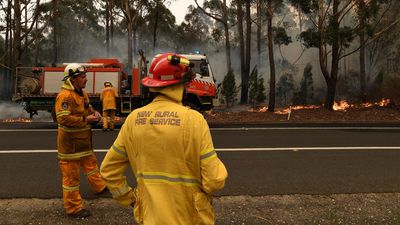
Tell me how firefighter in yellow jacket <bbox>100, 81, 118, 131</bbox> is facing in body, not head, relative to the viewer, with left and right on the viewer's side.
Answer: facing away from the viewer

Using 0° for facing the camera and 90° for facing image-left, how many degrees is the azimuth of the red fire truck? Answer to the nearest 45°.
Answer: approximately 270°

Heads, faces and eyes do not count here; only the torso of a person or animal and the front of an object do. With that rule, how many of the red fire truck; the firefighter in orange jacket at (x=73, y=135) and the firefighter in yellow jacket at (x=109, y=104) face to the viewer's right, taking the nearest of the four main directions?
2

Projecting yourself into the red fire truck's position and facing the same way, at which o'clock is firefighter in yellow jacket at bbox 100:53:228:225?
The firefighter in yellow jacket is roughly at 3 o'clock from the red fire truck.

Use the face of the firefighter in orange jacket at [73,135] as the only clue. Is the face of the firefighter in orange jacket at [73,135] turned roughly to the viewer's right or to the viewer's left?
to the viewer's right

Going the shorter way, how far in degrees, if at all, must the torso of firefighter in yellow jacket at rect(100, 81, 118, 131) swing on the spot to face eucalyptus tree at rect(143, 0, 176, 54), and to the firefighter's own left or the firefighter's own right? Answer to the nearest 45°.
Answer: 0° — they already face it

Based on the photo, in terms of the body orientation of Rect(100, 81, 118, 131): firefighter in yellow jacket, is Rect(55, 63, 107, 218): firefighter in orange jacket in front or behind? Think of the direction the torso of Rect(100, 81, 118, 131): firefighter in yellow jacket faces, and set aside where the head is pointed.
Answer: behind

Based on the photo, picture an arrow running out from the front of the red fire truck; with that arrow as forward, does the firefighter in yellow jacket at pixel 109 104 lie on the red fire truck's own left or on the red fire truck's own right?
on the red fire truck's own right

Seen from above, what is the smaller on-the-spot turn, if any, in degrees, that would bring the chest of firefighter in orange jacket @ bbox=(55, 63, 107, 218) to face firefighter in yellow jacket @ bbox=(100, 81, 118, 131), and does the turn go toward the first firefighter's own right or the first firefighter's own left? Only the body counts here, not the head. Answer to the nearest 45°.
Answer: approximately 90° to the first firefighter's own left

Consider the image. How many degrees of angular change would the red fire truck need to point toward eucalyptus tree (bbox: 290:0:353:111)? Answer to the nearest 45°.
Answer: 0° — it already faces it

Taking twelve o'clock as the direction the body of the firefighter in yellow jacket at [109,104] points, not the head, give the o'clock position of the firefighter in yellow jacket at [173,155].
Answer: the firefighter in yellow jacket at [173,155] is roughly at 6 o'clock from the firefighter in yellow jacket at [109,104].

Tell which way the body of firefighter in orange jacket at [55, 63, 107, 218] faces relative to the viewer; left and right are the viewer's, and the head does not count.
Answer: facing to the right of the viewer

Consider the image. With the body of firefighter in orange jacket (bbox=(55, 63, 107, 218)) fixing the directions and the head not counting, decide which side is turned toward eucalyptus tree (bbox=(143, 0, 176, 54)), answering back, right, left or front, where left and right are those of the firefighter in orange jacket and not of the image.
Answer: left

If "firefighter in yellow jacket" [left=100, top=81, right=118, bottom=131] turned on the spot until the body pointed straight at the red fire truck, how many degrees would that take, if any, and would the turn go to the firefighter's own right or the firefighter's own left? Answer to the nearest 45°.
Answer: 0° — they already face it

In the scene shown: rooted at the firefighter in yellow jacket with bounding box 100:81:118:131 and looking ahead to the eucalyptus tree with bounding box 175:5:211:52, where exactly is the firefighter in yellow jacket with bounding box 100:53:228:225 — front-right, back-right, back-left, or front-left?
back-right
